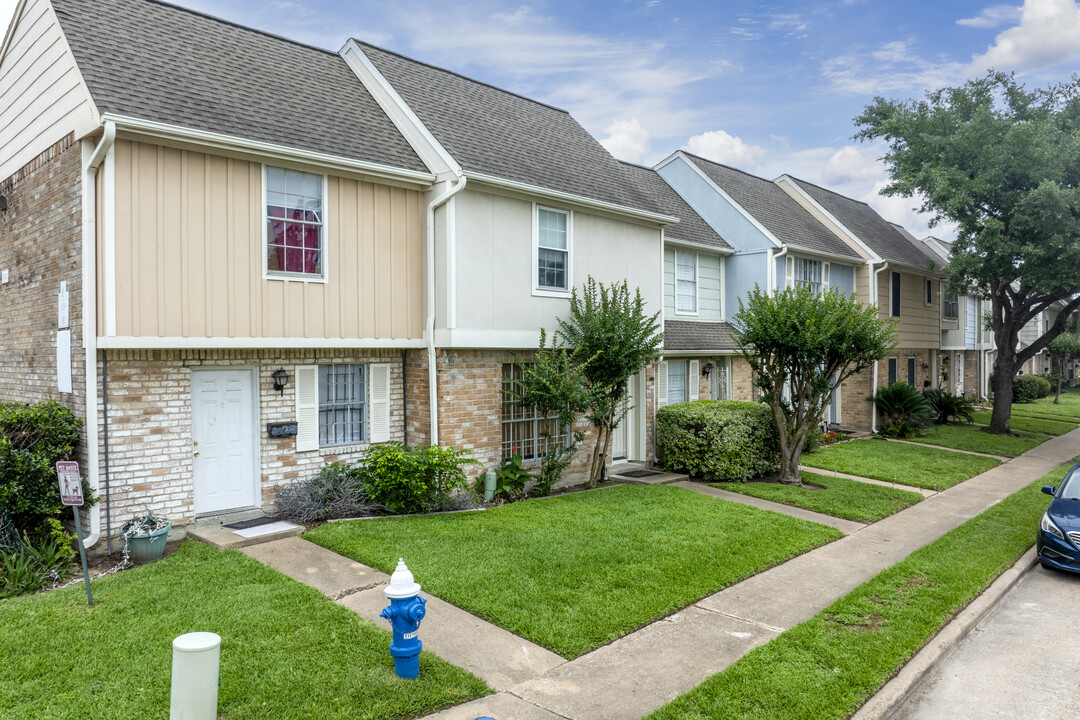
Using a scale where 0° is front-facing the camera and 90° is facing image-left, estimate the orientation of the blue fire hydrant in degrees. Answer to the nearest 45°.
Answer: approximately 315°

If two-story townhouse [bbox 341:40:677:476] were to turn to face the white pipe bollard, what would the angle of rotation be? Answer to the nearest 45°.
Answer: approximately 45° to its right

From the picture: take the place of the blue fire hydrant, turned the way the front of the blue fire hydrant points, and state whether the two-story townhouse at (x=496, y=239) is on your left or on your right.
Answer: on your left

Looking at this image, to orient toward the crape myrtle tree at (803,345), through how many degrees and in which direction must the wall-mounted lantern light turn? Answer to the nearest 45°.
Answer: approximately 45° to its left

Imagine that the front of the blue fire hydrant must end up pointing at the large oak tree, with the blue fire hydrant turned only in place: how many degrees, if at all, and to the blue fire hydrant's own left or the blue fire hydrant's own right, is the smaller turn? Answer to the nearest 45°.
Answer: approximately 90° to the blue fire hydrant's own left

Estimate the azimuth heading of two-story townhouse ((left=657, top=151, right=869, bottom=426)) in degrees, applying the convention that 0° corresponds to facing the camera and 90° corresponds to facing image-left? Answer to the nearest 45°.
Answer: approximately 315°

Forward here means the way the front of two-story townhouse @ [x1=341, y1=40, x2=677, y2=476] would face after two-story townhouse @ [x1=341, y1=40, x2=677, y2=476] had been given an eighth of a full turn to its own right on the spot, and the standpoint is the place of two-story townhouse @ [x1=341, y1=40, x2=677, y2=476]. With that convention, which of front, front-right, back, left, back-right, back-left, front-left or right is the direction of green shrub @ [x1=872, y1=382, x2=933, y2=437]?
back-left

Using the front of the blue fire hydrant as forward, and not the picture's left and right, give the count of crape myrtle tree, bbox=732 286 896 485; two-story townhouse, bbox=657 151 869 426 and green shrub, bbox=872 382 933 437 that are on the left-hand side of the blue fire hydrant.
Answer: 3

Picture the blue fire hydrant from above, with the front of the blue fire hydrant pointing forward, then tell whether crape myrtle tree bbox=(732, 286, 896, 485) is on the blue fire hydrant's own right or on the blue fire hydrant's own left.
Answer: on the blue fire hydrant's own left

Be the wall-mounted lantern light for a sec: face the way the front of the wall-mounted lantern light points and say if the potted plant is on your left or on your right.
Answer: on your right

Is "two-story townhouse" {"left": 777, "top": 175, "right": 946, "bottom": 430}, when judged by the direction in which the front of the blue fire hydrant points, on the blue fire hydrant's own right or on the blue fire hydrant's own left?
on the blue fire hydrant's own left

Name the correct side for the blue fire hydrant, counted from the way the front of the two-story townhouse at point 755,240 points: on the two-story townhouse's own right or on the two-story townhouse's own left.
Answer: on the two-story townhouse's own right

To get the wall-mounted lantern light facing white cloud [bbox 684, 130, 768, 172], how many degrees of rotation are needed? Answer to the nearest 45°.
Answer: approximately 90° to its left

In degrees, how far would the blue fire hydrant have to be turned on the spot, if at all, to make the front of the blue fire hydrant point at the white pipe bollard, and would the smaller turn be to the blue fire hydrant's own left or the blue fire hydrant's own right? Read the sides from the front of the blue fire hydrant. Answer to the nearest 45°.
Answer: approximately 90° to the blue fire hydrant's own right
